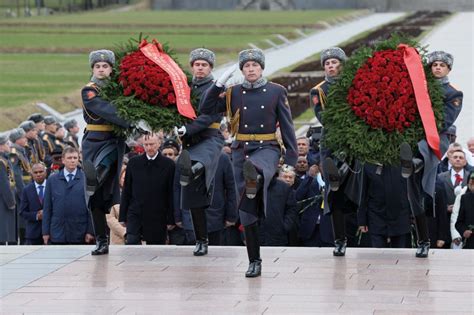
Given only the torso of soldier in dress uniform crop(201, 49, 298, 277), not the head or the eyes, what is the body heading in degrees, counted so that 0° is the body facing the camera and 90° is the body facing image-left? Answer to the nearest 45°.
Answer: approximately 0°

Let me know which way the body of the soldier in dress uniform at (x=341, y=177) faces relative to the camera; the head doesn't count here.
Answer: toward the camera

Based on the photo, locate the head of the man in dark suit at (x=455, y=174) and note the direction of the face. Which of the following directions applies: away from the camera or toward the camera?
toward the camera

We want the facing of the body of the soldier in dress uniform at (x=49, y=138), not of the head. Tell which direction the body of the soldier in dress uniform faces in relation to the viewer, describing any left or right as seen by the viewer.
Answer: facing to the right of the viewer

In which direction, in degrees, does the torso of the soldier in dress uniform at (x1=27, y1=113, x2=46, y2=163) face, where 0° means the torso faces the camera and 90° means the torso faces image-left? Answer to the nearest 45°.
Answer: approximately 270°

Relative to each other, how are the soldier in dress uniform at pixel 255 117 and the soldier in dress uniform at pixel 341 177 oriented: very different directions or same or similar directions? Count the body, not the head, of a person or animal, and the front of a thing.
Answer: same or similar directions

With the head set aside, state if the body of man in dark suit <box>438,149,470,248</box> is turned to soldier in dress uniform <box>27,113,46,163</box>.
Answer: no

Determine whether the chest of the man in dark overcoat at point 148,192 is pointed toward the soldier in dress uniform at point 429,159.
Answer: no

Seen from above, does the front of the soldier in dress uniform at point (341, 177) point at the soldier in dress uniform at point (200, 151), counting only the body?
no

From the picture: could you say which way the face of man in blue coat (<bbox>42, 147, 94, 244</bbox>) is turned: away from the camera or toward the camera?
toward the camera

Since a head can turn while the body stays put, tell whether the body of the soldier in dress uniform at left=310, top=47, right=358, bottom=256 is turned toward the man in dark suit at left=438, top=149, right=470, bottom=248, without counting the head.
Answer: no

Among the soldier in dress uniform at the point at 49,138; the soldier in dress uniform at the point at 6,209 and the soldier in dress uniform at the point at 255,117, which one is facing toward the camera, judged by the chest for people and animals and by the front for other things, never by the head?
the soldier in dress uniform at the point at 255,117

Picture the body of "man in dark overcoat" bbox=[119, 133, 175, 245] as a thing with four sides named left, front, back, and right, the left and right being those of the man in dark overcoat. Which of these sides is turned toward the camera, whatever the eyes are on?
front

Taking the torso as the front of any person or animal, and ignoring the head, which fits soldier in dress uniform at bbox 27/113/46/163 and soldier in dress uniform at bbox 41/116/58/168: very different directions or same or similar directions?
same or similar directions

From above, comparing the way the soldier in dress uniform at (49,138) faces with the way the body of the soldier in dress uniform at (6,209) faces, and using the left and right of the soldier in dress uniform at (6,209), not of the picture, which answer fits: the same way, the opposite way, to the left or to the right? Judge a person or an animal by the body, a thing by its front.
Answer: the same way
